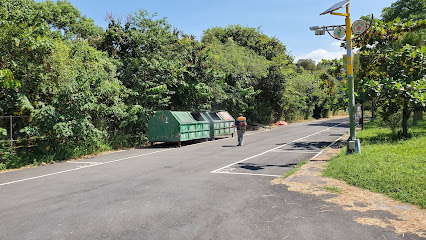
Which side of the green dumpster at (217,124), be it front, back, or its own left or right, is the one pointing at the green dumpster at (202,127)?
right

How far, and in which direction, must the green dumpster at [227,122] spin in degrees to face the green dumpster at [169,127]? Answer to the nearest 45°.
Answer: approximately 90° to its right

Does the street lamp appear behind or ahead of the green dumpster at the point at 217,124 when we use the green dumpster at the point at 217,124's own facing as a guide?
ahead

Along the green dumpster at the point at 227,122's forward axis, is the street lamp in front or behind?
in front

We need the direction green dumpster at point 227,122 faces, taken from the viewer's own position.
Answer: facing the viewer and to the right of the viewer

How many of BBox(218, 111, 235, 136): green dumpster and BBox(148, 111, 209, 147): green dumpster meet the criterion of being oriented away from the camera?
0

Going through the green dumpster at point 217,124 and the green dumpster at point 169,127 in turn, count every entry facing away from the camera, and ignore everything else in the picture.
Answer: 0
